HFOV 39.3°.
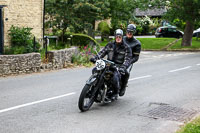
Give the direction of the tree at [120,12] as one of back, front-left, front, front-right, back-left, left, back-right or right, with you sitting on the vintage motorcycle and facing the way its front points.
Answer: back-right

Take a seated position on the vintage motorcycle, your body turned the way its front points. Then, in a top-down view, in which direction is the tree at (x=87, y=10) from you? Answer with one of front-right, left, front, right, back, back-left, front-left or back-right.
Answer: back-right

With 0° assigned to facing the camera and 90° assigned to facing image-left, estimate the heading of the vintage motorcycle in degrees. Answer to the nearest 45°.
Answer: approximately 45°

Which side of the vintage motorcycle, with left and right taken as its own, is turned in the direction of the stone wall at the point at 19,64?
right

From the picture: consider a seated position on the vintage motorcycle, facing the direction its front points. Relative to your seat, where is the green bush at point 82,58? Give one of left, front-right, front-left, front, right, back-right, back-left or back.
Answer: back-right

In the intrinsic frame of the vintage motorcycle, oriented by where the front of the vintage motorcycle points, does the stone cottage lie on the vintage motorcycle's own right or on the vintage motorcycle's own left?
on the vintage motorcycle's own right

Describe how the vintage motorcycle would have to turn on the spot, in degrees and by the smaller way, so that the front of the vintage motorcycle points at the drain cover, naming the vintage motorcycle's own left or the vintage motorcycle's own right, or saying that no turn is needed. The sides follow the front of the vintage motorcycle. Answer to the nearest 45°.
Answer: approximately 135° to the vintage motorcycle's own left

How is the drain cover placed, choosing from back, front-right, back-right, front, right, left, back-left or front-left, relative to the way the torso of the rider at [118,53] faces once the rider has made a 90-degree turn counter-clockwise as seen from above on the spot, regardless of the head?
front

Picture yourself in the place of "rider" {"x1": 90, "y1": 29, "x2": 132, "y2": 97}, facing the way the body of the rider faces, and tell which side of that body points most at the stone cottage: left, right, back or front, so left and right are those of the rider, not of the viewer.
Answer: right

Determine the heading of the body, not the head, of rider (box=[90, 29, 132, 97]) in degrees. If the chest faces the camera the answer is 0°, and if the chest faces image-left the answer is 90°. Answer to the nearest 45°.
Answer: approximately 45°

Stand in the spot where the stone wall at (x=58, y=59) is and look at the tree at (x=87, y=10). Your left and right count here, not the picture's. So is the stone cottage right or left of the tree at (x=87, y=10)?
left

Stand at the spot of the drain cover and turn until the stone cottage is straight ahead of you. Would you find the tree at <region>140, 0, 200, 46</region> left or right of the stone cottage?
right
